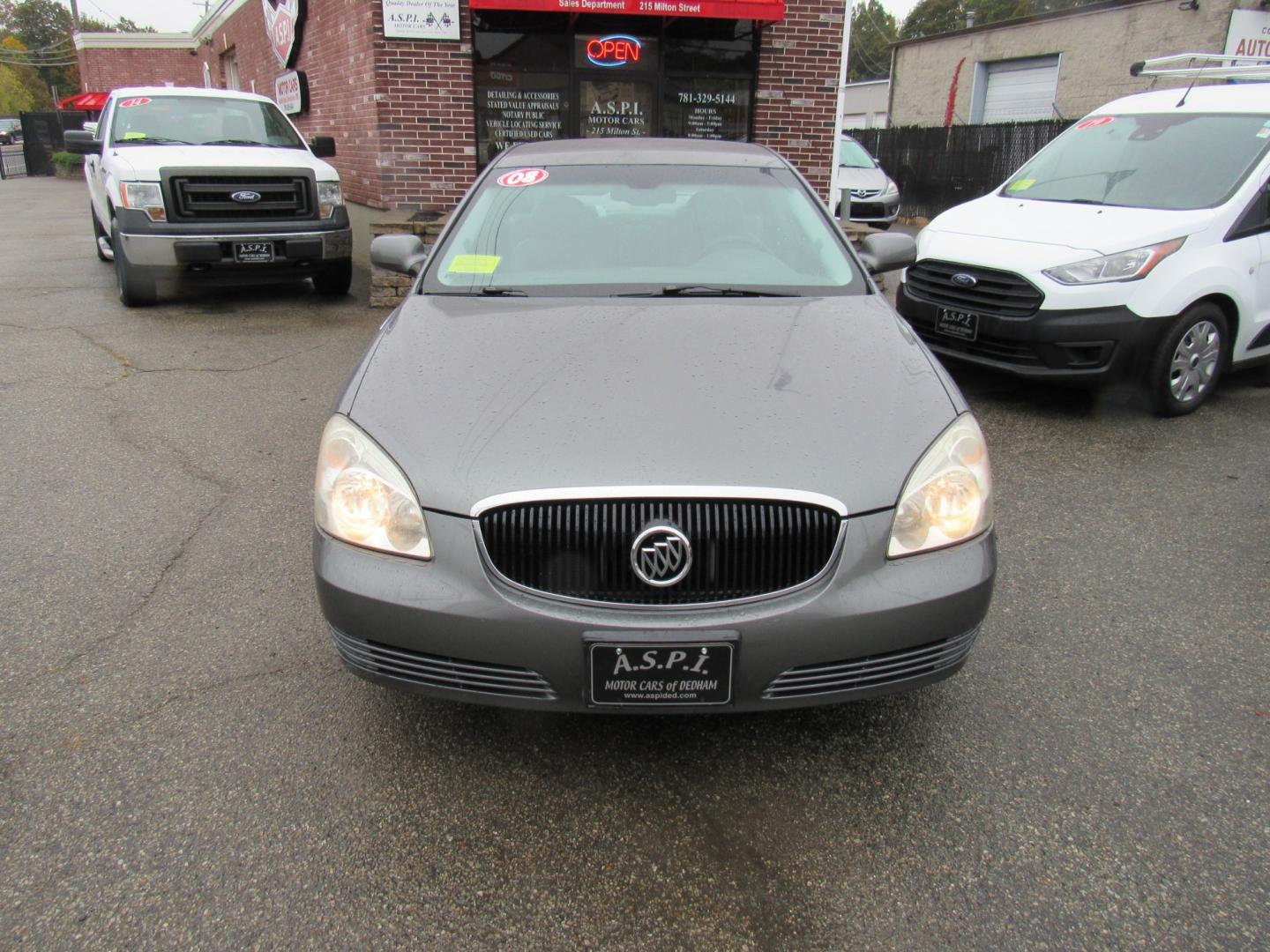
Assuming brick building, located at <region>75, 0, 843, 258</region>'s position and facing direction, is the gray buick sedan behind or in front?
in front

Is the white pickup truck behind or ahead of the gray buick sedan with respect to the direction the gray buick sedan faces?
behind

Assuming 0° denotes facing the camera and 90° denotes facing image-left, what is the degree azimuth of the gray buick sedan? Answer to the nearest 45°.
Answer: approximately 0°

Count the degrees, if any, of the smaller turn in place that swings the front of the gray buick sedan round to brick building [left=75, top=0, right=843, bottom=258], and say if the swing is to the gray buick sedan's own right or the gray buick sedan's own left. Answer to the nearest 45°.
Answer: approximately 180°

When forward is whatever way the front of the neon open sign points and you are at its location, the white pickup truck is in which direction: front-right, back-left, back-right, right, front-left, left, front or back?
front-right

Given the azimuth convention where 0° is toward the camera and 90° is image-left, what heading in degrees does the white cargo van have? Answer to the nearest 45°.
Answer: approximately 45°

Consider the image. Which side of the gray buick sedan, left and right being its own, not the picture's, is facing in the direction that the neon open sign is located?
back

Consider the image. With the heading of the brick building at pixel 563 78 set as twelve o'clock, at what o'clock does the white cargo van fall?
The white cargo van is roughly at 11 o'clock from the brick building.

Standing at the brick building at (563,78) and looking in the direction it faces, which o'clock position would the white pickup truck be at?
The white pickup truck is roughly at 2 o'clock from the brick building.
